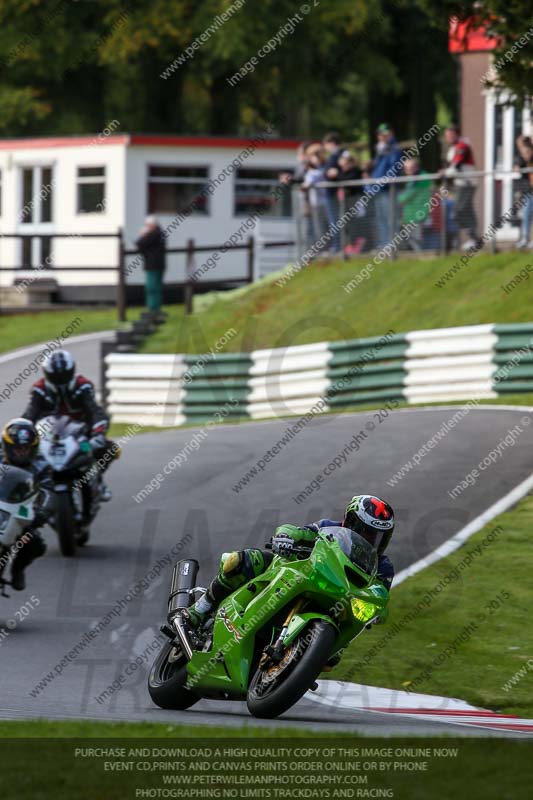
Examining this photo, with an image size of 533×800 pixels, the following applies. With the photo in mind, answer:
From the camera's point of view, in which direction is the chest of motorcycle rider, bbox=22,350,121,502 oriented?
toward the camera

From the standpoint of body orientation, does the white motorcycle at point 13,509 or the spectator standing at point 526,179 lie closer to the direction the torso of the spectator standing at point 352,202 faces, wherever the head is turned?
the white motorcycle

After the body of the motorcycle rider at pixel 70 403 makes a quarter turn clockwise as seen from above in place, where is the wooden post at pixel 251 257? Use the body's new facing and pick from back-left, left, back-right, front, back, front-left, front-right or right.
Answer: right

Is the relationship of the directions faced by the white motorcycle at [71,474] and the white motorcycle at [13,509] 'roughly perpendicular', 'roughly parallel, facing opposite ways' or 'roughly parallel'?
roughly parallel

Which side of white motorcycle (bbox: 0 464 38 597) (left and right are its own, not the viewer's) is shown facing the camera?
front

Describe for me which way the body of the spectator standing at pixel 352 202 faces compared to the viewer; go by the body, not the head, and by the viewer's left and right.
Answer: facing the viewer and to the left of the viewer

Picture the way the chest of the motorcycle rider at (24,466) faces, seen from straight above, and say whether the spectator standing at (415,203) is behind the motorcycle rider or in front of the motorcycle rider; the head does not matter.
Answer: behind

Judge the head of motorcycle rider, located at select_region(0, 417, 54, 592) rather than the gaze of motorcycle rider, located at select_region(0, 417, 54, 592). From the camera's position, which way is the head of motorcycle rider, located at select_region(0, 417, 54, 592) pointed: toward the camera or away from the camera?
toward the camera

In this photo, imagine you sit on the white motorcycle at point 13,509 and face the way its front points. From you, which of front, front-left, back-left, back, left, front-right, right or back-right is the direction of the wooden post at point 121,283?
back

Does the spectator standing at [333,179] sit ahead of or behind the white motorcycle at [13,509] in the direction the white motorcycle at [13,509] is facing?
behind

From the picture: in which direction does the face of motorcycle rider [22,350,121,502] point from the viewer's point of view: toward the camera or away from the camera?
toward the camera

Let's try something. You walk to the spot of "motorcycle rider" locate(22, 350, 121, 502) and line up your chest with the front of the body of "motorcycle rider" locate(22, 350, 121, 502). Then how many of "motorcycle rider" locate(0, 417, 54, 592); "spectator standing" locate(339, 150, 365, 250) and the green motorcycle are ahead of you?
2

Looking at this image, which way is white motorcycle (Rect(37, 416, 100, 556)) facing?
toward the camera
